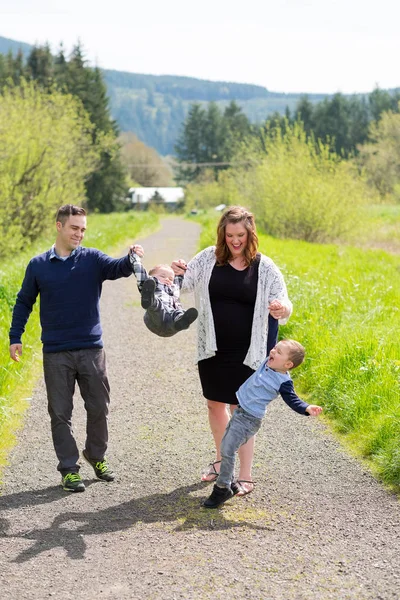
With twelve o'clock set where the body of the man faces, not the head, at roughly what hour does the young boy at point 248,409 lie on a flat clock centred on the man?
The young boy is roughly at 10 o'clock from the man.

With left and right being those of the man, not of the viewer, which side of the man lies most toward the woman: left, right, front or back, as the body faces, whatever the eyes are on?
left

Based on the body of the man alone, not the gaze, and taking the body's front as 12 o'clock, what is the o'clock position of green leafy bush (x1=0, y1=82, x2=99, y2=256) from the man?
The green leafy bush is roughly at 6 o'clock from the man.

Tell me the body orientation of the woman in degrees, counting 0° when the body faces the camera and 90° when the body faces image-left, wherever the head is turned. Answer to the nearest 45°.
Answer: approximately 0°

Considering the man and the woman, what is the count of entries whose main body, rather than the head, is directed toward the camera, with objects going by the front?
2

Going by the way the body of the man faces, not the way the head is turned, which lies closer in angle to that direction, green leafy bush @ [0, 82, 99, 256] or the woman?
the woman
